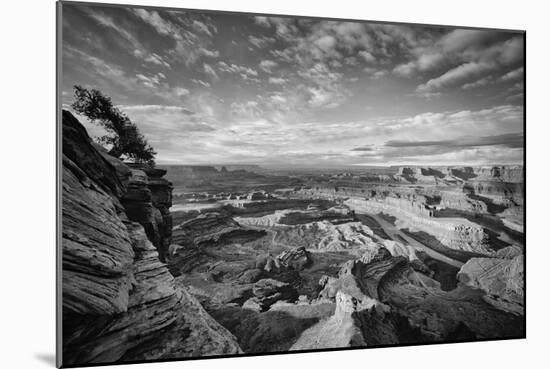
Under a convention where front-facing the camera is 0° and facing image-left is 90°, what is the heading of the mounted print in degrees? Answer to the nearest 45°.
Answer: approximately 315°
